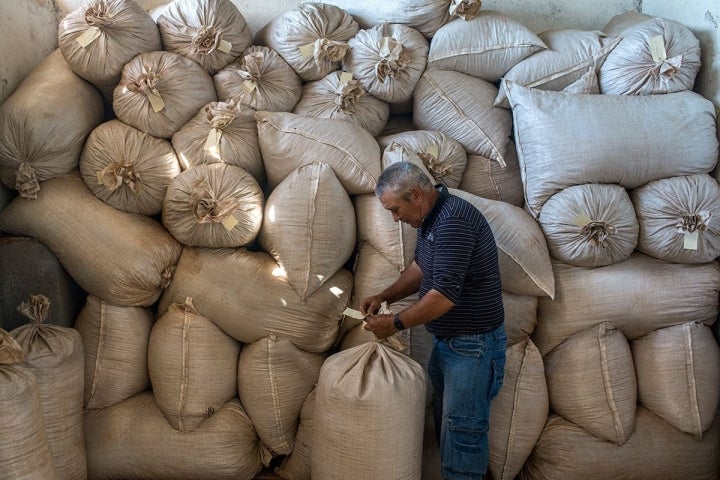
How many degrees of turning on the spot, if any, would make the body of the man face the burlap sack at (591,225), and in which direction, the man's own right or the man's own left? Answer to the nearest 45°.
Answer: approximately 135° to the man's own right

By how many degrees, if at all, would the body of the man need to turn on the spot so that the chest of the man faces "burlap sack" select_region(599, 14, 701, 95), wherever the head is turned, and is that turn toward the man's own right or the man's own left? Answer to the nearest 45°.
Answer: approximately 135° to the man's own right

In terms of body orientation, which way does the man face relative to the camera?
to the viewer's left

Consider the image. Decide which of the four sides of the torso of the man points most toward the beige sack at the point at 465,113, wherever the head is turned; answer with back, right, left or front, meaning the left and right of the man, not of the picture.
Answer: right

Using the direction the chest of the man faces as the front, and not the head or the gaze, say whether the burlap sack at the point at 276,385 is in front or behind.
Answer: in front

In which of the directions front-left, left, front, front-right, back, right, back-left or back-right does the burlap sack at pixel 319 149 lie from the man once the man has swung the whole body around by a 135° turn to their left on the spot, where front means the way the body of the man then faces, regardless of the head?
back

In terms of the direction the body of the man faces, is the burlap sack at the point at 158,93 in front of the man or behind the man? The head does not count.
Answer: in front

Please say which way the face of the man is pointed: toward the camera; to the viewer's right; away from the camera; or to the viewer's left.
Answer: to the viewer's left

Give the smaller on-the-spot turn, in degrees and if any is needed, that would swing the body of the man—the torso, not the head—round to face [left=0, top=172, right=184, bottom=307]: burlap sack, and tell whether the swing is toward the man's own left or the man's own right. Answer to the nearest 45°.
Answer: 0° — they already face it

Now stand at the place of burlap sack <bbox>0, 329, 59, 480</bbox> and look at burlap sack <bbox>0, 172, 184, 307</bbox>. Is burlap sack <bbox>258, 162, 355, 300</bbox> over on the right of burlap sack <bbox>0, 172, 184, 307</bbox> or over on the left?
right

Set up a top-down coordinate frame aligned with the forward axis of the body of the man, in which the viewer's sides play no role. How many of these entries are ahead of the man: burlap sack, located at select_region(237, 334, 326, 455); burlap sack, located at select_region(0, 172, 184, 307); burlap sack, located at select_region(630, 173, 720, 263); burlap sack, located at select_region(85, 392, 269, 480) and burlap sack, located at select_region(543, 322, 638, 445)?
3

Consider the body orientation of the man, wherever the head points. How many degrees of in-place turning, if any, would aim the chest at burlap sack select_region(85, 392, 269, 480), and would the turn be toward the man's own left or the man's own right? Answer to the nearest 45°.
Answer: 0° — they already face it

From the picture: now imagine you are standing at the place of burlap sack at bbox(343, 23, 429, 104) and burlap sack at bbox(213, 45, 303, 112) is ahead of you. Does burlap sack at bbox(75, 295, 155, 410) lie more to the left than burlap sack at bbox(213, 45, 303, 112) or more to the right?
left
